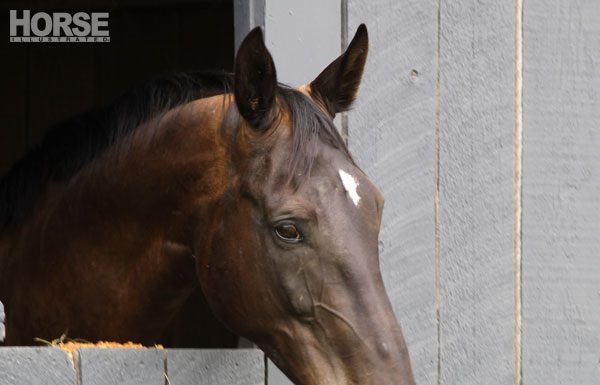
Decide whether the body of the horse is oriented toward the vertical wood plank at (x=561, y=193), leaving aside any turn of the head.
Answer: no

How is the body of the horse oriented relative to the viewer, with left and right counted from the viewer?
facing the viewer and to the right of the viewer

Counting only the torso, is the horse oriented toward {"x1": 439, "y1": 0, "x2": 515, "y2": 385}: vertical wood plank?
no
